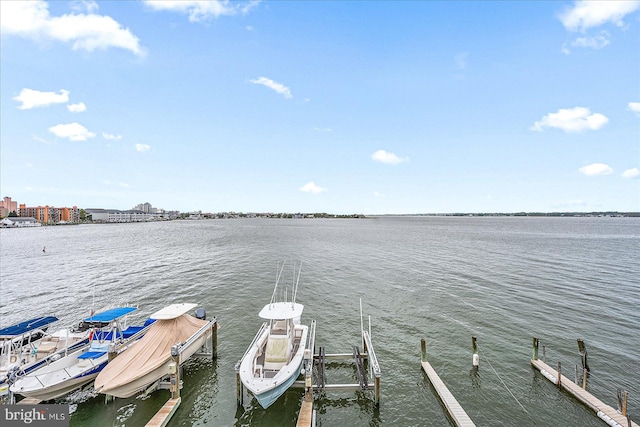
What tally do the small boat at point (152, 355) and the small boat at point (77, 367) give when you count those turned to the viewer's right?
0

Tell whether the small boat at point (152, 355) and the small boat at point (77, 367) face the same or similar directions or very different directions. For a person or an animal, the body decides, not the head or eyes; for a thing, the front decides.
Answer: same or similar directions
